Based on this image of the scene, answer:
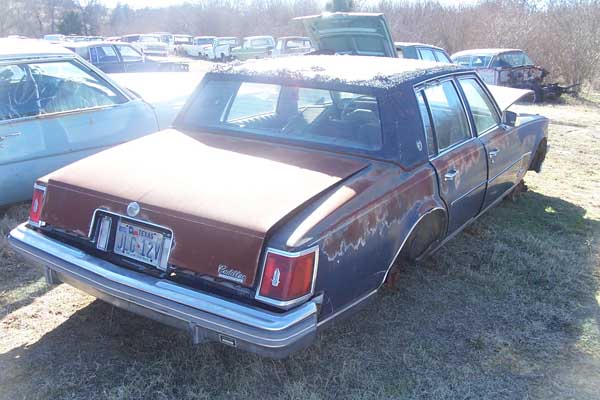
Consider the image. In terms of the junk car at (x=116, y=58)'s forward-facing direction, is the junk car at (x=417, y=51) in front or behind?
in front

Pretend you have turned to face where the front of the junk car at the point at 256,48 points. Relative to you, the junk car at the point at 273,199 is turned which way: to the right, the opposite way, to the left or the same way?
the opposite way

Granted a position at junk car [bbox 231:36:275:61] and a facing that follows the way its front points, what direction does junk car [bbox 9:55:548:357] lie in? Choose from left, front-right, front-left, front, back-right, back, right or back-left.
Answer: front-left

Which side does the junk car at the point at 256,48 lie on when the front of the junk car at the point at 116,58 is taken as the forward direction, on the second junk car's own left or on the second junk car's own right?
on the second junk car's own left

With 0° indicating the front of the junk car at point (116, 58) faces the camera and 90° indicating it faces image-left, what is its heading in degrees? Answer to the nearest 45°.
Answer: approximately 270°

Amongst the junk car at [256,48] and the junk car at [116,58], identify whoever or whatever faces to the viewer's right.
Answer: the junk car at [116,58]

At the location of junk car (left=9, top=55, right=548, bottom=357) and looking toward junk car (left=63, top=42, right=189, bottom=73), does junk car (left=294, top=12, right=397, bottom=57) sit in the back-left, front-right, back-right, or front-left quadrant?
front-right

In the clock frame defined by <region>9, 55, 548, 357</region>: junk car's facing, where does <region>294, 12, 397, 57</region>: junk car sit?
<region>294, 12, 397, 57</region>: junk car is roughly at 11 o'clock from <region>9, 55, 548, 357</region>: junk car.

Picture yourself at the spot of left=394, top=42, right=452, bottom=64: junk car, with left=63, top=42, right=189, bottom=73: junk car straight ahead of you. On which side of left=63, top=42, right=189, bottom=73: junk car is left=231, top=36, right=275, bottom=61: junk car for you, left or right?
right

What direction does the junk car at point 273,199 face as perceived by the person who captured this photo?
facing away from the viewer and to the right of the viewer

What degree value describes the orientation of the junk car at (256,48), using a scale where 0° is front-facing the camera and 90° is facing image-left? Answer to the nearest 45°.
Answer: approximately 45°

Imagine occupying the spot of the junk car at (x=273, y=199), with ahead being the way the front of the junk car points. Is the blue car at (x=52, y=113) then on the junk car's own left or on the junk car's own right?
on the junk car's own left
